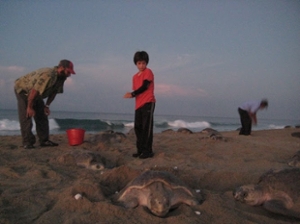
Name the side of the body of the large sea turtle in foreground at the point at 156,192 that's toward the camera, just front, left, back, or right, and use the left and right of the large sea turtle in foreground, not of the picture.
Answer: front

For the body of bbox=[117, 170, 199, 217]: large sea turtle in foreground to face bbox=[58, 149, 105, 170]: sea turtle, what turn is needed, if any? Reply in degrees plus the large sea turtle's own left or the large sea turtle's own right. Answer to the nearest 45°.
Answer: approximately 135° to the large sea turtle's own right

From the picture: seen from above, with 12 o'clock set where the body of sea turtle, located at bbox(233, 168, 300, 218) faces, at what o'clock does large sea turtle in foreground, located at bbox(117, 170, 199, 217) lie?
The large sea turtle in foreground is roughly at 11 o'clock from the sea turtle.

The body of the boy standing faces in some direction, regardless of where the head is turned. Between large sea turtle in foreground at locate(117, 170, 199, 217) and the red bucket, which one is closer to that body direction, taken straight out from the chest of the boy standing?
the large sea turtle in foreground

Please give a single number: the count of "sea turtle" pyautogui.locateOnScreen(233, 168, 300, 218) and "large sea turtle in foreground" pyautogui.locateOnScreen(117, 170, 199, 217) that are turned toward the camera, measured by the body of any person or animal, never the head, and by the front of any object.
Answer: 1

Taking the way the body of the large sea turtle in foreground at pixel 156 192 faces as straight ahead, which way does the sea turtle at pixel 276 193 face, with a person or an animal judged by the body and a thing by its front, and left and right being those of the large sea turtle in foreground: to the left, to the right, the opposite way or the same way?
to the right

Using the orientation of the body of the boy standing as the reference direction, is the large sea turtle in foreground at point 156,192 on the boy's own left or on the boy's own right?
on the boy's own left

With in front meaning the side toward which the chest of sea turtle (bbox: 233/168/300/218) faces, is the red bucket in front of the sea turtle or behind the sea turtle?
in front

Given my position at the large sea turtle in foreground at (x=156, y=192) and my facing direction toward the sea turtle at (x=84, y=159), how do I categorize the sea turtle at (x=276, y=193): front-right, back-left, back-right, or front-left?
back-right

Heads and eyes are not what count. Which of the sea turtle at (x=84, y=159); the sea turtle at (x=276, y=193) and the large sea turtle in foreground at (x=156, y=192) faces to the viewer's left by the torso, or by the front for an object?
the sea turtle at (x=276, y=193)

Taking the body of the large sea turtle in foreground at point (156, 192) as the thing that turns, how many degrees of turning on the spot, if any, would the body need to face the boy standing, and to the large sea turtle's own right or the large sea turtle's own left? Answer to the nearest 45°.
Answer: approximately 180°

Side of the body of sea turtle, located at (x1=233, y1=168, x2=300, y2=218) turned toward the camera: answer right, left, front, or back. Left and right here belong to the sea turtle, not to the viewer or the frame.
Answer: left
